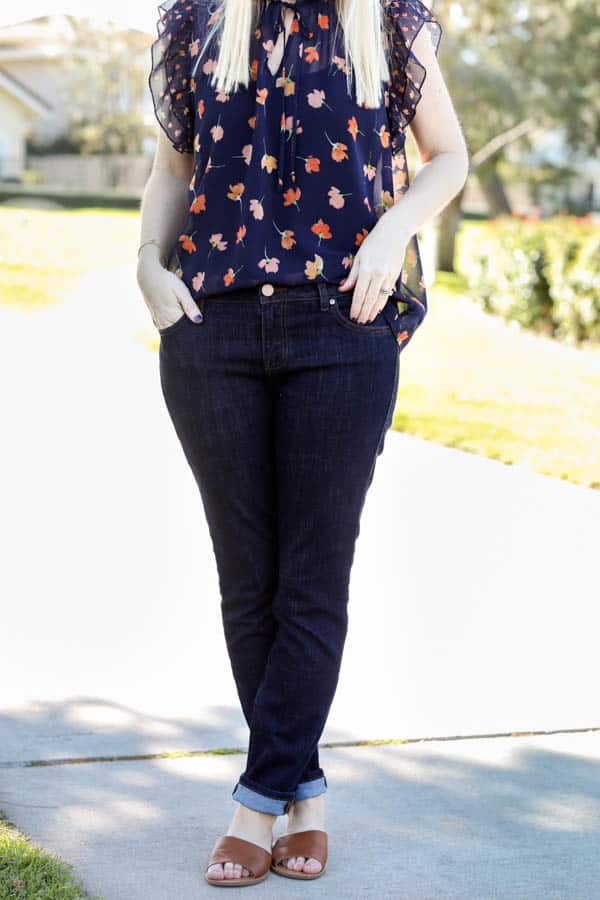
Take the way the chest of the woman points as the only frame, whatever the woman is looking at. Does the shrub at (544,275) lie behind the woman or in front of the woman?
behind

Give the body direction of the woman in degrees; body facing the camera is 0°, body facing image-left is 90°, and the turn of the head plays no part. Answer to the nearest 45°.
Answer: approximately 0°
